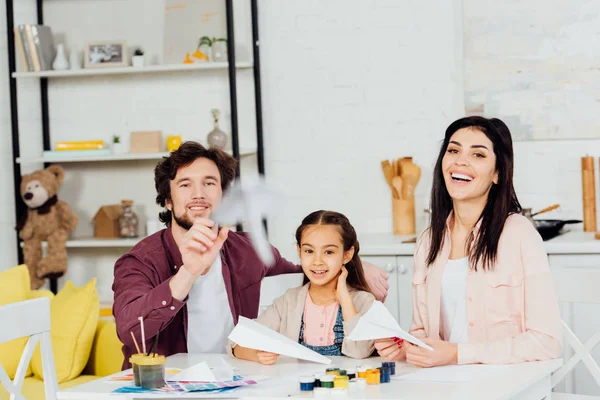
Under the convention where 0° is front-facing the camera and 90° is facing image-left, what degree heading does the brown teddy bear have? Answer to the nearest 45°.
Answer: approximately 45°

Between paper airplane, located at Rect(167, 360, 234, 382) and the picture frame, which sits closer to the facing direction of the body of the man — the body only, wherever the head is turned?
the paper airplane

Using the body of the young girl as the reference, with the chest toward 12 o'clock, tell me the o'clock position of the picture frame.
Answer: The picture frame is roughly at 5 o'clock from the young girl.

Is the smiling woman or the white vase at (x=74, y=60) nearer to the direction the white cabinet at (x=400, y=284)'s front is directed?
the smiling woman

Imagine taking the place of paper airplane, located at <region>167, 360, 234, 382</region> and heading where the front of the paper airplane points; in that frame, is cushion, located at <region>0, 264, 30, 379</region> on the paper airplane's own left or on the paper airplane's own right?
on the paper airplane's own right

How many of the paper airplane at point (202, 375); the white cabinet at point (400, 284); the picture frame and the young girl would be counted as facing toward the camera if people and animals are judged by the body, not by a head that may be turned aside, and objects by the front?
3

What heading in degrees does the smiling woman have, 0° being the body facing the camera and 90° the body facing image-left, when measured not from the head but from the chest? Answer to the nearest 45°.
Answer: approximately 45°

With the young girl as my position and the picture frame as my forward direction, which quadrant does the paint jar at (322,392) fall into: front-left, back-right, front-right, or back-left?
back-left

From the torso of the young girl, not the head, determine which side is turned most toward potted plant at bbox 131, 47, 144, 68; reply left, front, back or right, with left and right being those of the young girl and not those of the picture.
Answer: back

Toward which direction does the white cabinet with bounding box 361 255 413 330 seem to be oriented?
toward the camera

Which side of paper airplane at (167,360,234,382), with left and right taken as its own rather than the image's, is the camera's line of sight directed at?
left

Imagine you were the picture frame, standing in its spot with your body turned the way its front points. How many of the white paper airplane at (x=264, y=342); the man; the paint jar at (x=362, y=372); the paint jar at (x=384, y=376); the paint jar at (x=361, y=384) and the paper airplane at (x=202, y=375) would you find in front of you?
6

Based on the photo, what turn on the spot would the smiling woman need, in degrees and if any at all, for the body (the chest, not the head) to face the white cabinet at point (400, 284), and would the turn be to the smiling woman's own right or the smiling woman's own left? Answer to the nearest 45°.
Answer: approximately 135° to the smiling woman's own right
